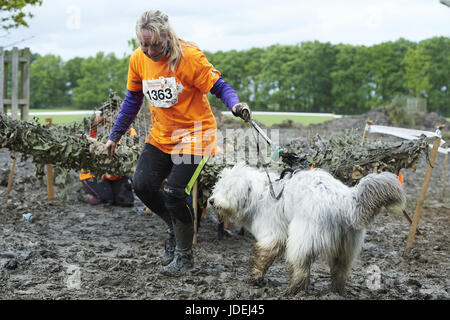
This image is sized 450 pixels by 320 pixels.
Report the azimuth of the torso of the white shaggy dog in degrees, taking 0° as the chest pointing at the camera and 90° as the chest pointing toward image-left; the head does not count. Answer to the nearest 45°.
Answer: approximately 135°

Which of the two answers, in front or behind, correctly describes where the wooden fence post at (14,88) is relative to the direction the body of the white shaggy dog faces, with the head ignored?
in front

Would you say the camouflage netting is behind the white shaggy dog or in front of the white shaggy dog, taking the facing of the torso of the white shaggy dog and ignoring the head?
in front
